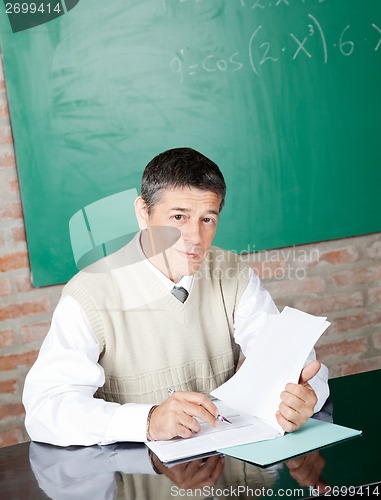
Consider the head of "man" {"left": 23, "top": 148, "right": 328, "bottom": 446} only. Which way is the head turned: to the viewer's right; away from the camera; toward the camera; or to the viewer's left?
toward the camera

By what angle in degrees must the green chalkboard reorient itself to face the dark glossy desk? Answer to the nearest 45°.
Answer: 0° — it already faces it

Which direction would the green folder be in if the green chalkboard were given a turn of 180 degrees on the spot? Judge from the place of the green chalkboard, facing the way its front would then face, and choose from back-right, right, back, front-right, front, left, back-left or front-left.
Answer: back

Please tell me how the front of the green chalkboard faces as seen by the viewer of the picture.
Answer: facing the viewer

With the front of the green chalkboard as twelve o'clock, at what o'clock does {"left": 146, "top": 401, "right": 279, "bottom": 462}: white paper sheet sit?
The white paper sheet is roughly at 12 o'clock from the green chalkboard.
